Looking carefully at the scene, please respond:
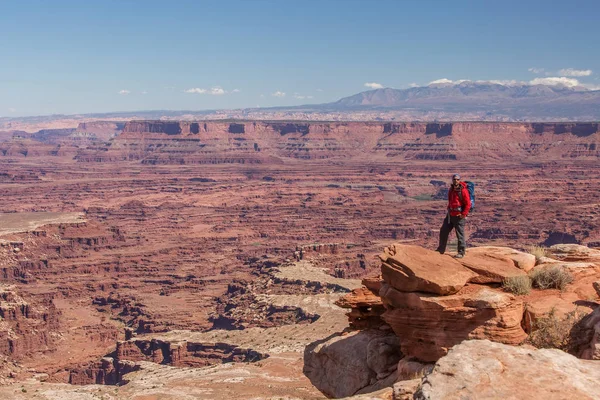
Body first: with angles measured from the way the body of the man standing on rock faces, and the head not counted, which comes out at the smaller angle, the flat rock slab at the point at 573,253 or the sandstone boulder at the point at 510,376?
the sandstone boulder

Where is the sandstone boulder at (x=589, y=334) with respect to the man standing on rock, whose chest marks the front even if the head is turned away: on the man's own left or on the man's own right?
on the man's own left

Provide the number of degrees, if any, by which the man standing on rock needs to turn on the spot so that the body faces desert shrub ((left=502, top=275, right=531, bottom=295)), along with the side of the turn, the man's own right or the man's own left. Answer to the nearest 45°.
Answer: approximately 90° to the man's own left

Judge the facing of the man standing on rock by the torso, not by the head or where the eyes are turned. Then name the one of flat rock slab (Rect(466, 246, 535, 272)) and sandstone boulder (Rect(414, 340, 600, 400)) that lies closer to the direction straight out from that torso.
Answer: the sandstone boulder

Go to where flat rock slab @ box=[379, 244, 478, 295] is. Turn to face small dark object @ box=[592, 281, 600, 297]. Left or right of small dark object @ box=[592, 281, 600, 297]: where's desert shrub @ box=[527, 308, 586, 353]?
right

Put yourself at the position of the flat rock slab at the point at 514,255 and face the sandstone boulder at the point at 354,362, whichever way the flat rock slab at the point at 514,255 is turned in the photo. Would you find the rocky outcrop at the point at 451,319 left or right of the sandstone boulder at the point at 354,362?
left

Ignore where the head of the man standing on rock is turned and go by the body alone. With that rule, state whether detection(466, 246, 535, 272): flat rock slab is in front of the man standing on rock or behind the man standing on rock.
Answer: behind

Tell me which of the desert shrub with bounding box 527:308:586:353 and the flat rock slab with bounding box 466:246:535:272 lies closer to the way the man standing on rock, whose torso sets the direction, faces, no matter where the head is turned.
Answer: the desert shrub

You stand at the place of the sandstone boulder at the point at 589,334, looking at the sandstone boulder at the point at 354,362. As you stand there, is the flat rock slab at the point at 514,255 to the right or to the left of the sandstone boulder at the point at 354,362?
right

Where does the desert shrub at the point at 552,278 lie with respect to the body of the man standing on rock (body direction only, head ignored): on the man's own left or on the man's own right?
on the man's own left

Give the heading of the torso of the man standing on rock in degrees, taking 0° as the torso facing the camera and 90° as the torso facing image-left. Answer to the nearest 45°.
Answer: approximately 45°

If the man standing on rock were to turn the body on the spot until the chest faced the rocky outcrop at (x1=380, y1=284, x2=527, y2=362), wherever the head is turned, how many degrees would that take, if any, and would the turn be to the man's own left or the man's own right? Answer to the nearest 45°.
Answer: approximately 45° to the man's own left
